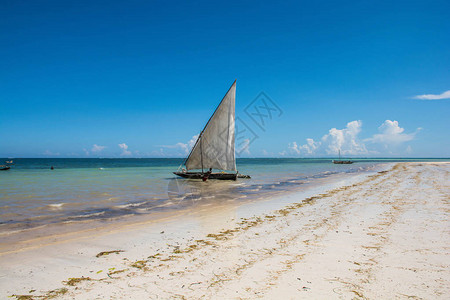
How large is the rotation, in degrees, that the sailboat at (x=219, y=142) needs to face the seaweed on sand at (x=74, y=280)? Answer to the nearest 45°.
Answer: approximately 90° to its left

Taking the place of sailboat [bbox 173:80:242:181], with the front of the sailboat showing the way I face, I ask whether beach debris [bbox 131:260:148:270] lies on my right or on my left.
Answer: on my left

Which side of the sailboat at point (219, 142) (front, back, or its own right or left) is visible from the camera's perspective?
left
